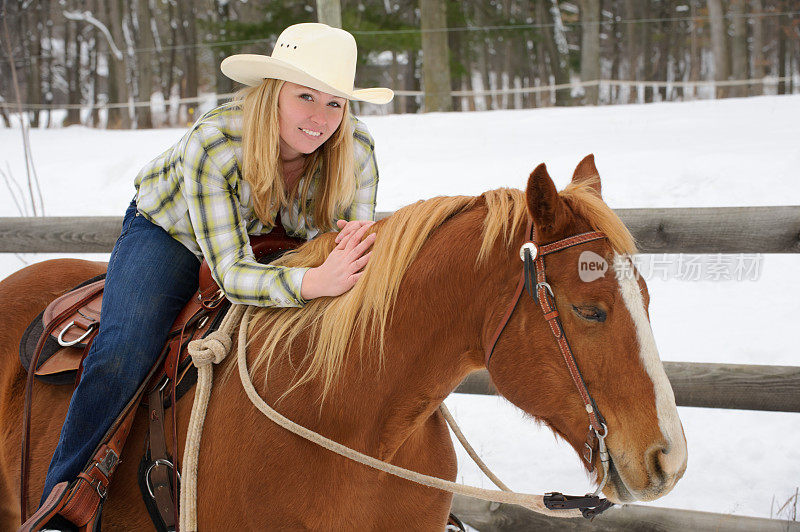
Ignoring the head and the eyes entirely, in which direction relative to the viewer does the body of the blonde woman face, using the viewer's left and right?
facing the viewer and to the right of the viewer

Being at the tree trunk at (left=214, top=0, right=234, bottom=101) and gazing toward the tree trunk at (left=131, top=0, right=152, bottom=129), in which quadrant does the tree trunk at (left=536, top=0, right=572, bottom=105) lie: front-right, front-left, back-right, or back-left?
back-left

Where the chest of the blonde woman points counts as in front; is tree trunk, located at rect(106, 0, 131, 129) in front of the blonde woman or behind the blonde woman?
behind

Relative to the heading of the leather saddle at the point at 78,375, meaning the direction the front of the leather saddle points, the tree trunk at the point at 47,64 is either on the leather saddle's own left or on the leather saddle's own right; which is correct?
on the leather saddle's own left

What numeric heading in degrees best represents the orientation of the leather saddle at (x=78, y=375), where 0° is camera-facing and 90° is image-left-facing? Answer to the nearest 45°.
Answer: approximately 270°

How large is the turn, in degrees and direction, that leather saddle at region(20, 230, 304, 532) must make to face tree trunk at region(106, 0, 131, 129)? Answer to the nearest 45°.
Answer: approximately 90° to its left
